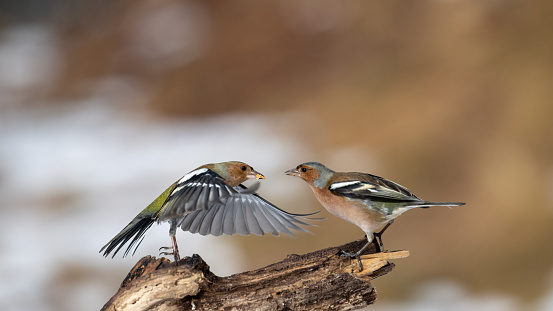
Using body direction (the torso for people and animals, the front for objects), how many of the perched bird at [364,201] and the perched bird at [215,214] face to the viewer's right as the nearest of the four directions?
1

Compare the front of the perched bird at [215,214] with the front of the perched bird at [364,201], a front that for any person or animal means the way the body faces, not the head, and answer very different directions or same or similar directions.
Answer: very different directions

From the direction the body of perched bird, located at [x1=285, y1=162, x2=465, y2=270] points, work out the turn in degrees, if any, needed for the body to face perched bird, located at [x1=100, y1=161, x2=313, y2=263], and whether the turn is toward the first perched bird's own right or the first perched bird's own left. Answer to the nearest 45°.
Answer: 0° — it already faces it

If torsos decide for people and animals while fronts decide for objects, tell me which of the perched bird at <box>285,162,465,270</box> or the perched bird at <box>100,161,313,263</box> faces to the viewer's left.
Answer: the perched bird at <box>285,162,465,270</box>

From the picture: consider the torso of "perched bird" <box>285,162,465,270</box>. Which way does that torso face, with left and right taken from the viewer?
facing to the left of the viewer

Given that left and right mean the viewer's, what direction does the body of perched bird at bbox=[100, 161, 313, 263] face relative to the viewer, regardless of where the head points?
facing to the right of the viewer
